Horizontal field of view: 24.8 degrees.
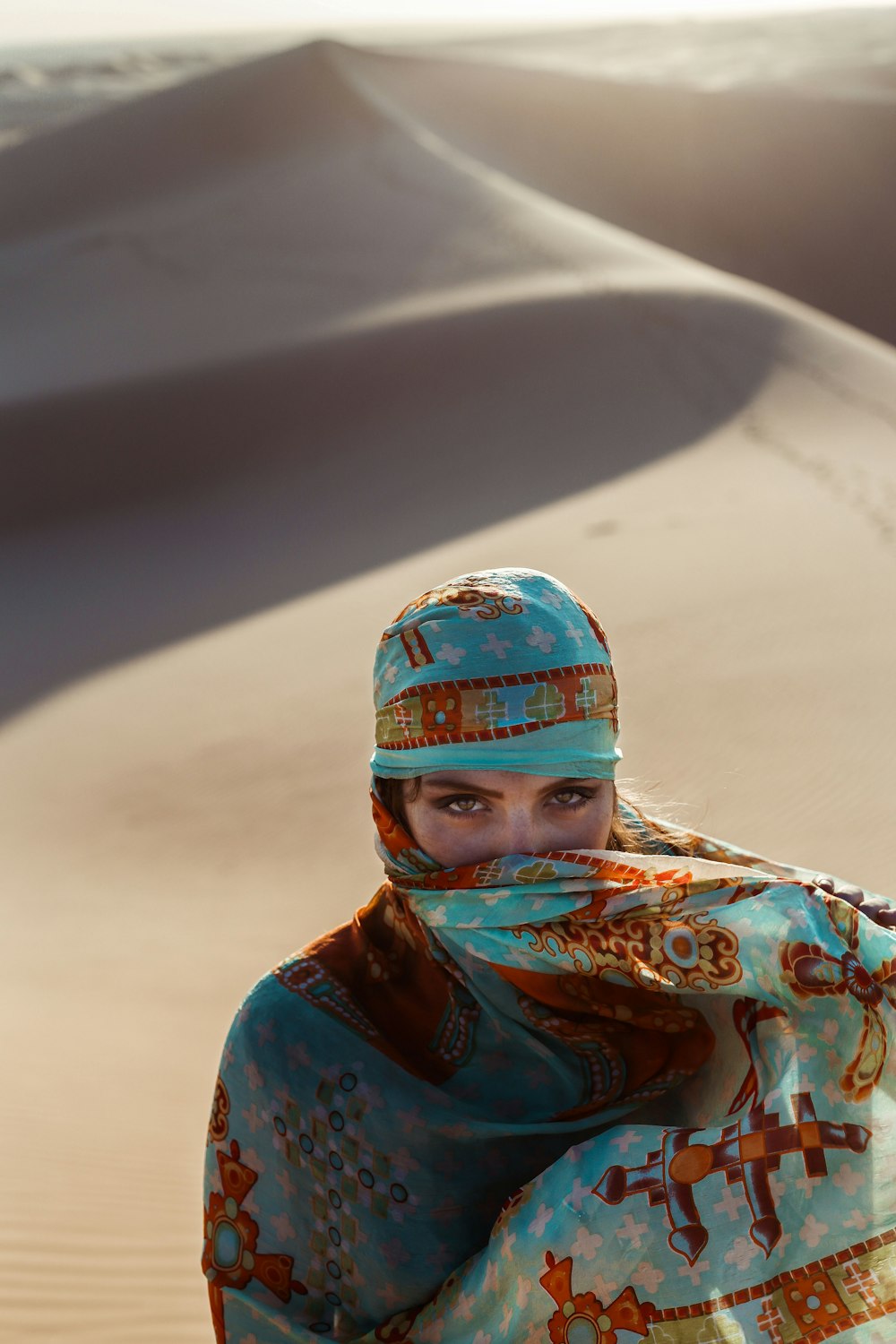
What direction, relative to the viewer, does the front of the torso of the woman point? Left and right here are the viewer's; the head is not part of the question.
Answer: facing the viewer
